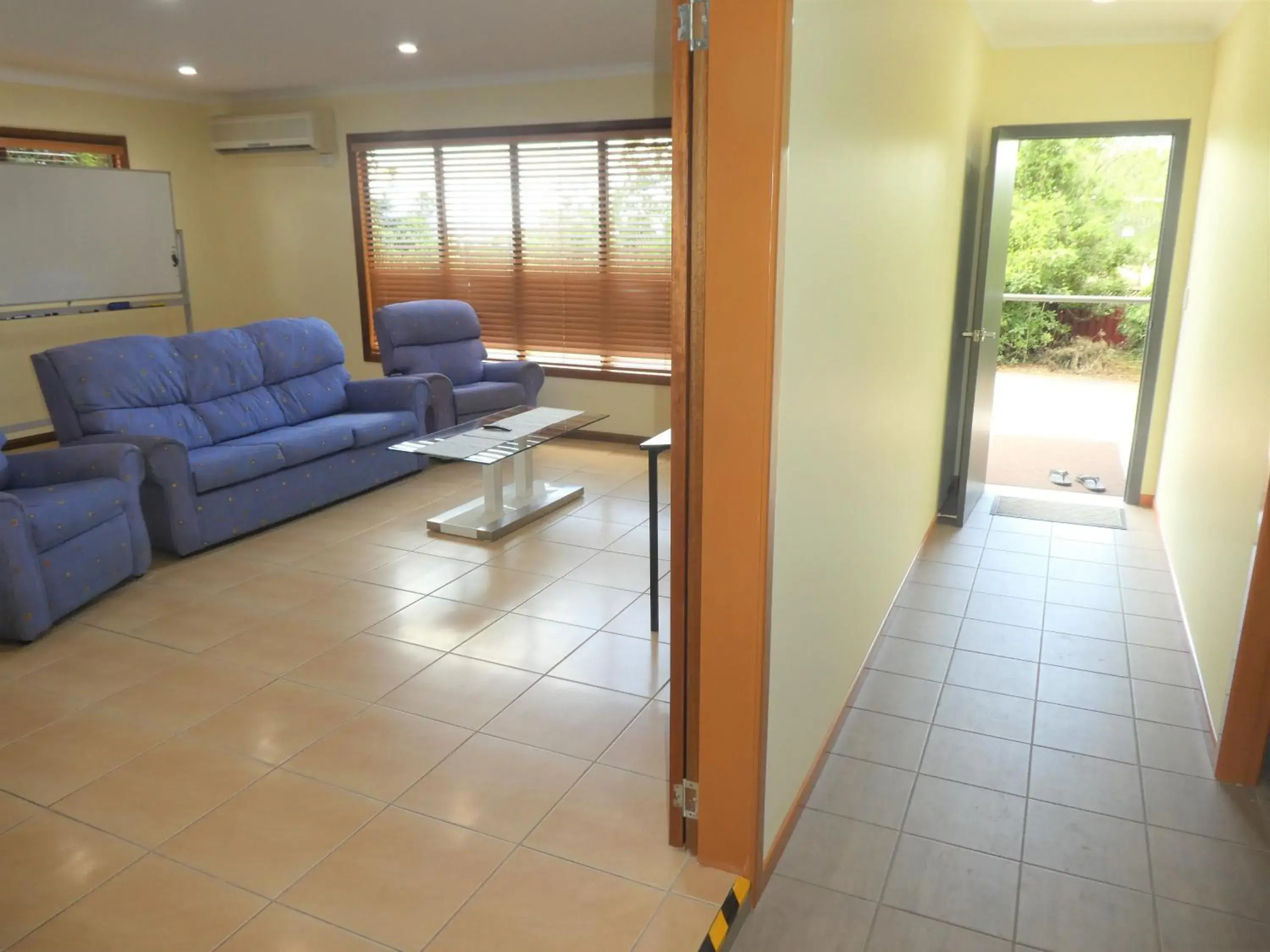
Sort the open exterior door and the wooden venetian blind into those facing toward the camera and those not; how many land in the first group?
1

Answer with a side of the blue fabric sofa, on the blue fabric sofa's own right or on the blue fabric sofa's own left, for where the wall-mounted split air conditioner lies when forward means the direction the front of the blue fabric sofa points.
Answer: on the blue fabric sofa's own left

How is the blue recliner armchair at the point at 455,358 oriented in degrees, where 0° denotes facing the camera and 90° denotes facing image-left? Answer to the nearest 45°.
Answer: approximately 315°

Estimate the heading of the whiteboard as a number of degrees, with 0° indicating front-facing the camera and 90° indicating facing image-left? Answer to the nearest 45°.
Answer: approximately 315°

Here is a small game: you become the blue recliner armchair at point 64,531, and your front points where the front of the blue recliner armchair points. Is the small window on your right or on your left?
on your left

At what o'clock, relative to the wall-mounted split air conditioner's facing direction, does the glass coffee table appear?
The glass coffee table is roughly at 10 o'clock from the wall-mounted split air conditioner.

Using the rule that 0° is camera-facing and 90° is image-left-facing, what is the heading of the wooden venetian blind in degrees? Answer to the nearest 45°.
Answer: approximately 0°

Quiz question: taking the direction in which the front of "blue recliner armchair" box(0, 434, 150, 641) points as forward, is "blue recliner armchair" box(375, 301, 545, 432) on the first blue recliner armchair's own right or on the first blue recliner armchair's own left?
on the first blue recliner armchair's own left

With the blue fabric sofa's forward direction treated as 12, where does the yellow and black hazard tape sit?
The yellow and black hazard tape is roughly at 1 o'clock from the blue fabric sofa.

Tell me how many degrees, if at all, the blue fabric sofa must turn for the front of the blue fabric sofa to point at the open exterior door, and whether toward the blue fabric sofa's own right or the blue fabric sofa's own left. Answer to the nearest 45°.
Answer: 0° — it already faces it

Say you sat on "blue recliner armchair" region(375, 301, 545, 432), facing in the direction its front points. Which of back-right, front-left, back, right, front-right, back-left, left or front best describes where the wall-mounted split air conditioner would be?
back

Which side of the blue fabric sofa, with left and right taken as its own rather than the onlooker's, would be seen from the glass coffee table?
front

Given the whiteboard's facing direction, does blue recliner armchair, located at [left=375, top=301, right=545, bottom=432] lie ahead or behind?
ahead

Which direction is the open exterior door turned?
to the viewer's right

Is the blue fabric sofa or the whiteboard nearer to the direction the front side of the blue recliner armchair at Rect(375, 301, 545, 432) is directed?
the blue fabric sofa
